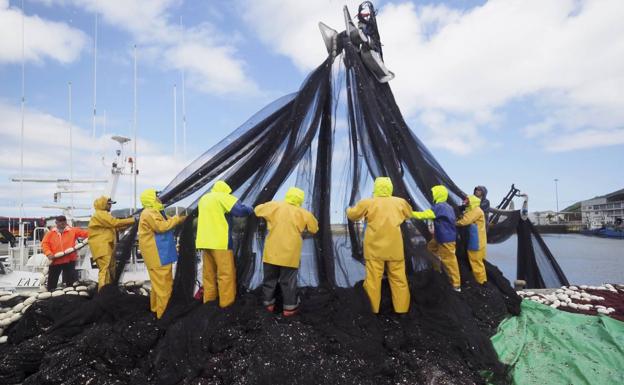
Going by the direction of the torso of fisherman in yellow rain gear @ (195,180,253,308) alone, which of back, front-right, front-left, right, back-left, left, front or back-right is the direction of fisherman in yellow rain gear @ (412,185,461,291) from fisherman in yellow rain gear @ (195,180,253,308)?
front-right

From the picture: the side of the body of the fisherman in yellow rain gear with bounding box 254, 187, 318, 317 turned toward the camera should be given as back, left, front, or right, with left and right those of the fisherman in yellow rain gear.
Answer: back

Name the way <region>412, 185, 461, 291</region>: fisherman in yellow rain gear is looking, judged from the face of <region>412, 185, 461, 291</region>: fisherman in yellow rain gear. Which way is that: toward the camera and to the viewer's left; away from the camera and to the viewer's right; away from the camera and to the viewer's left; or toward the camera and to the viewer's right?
away from the camera and to the viewer's left

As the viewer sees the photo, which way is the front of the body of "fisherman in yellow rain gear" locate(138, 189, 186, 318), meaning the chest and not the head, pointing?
to the viewer's right

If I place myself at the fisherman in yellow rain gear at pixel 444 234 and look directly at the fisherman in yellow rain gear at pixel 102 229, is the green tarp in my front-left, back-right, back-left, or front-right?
back-left

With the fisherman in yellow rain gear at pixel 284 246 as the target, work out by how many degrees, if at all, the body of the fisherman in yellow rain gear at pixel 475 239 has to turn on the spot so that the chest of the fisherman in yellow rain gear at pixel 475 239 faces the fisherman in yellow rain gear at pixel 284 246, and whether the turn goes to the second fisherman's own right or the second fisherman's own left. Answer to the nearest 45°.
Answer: approximately 45° to the second fisherman's own left

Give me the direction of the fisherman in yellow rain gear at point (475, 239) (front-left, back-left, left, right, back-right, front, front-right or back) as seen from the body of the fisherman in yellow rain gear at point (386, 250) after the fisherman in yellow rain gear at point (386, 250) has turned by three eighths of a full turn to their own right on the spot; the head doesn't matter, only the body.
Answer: left

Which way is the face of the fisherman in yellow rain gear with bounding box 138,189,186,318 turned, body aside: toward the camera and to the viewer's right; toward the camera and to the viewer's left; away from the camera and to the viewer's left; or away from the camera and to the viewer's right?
away from the camera and to the viewer's right

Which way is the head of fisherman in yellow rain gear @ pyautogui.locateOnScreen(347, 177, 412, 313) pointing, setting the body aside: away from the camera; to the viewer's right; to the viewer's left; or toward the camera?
away from the camera

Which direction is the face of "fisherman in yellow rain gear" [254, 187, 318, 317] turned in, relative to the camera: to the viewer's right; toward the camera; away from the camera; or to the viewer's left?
away from the camera

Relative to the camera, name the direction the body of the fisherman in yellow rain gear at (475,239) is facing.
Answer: to the viewer's left

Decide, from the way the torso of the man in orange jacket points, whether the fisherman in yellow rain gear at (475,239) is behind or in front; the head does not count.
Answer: in front

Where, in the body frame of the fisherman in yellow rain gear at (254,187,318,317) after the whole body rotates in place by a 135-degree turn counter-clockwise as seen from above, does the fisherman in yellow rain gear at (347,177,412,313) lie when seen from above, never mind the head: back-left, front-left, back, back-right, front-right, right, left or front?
back-left

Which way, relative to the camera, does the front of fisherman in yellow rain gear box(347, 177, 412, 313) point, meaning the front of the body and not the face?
away from the camera
